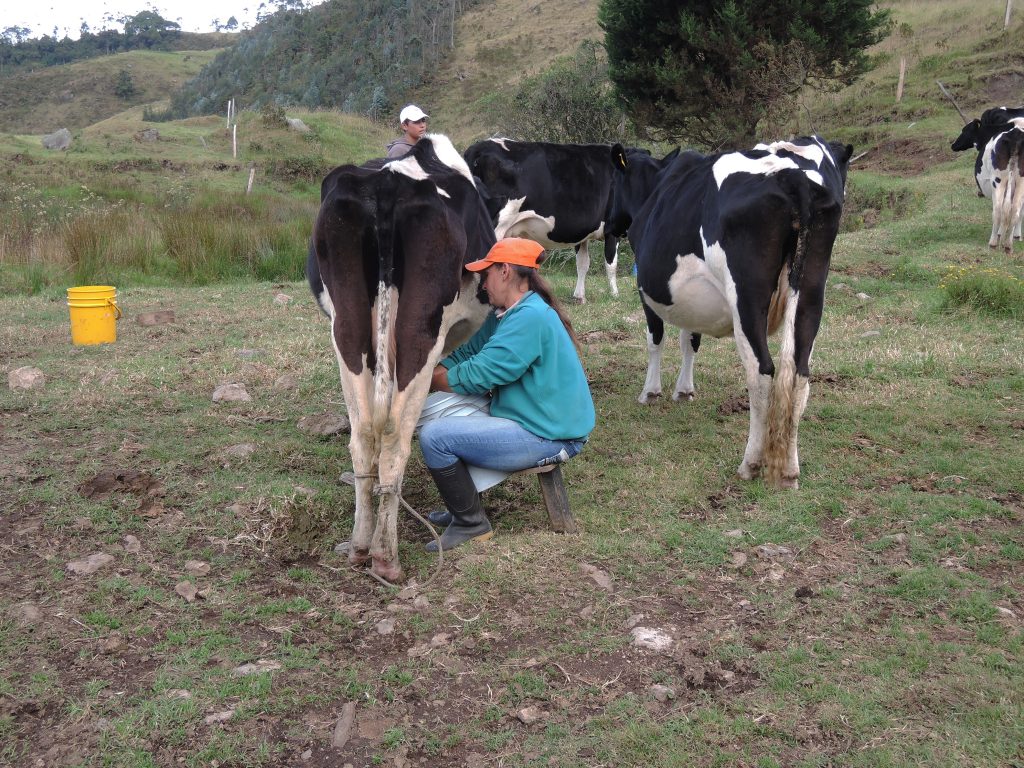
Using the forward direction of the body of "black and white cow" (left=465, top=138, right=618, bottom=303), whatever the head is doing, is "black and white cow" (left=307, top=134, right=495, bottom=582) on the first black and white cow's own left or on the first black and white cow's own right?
on the first black and white cow's own right

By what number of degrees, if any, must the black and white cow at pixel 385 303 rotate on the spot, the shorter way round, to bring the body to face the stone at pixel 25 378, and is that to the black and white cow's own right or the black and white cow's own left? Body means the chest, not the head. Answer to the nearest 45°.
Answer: approximately 45° to the black and white cow's own left

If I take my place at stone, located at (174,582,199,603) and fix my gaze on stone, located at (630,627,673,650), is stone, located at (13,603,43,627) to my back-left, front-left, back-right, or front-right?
back-right

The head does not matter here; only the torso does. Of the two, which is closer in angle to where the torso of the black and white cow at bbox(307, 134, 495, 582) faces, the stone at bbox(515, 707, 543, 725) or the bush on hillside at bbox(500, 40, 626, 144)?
the bush on hillside

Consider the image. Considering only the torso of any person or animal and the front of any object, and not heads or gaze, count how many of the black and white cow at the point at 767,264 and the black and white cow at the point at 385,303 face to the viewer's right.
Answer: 0

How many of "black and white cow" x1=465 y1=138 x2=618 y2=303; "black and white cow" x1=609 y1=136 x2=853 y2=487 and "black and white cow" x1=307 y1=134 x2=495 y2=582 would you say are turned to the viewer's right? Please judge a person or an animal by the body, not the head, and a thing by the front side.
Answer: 1

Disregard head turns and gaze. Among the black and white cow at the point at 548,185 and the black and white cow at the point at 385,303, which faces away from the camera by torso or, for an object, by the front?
the black and white cow at the point at 385,303

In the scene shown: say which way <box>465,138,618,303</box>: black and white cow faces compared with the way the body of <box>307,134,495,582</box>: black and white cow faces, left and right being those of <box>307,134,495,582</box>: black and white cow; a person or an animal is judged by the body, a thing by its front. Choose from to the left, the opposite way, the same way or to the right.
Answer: to the right

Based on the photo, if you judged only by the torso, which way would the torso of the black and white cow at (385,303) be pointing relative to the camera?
away from the camera

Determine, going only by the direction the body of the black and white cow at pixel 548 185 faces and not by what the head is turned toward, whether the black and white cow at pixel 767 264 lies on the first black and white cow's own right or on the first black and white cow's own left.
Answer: on the first black and white cow's own right

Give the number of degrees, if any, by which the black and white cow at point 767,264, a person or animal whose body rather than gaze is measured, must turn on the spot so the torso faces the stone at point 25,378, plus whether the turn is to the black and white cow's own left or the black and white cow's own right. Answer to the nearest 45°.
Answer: approximately 45° to the black and white cow's own left

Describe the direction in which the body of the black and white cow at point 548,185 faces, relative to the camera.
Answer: to the viewer's right

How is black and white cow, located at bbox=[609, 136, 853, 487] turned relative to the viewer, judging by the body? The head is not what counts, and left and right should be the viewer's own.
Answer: facing away from the viewer and to the left of the viewer
